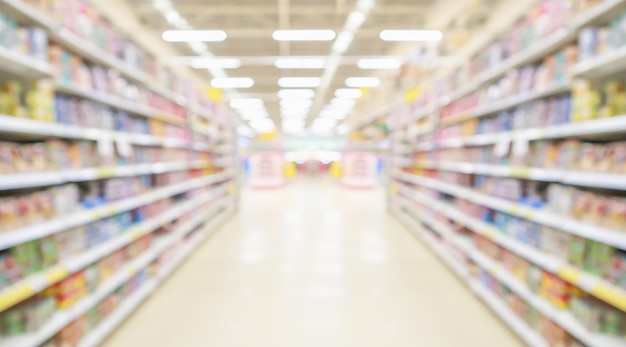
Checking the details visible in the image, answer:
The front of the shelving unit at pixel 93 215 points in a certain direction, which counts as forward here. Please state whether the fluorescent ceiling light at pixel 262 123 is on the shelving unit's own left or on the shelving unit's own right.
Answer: on the shelving unit's own left

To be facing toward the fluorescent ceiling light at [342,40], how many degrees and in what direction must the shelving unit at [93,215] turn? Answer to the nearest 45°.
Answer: approximately 45° to its left

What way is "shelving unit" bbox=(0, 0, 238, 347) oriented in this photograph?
to the viewer's right

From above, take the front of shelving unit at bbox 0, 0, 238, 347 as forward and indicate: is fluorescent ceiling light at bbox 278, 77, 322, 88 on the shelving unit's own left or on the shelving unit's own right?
on the shelving unit's own left

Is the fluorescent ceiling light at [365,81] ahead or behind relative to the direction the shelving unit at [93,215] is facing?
ahead

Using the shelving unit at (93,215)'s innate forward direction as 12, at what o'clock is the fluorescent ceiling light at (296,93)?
The fluorescent ceiling light is roughly at 10 o'clock from the shelving unit.

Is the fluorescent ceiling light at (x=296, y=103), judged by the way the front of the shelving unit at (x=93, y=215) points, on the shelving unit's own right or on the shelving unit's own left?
on the shelving unit's own left

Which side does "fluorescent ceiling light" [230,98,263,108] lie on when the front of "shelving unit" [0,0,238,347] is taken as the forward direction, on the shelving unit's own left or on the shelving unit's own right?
on the shelving unit's own left

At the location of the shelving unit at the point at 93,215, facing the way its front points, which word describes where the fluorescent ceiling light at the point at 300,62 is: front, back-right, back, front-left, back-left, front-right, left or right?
front-left

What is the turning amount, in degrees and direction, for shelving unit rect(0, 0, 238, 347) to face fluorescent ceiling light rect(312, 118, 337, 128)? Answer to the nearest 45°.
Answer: approximately 45° to its left
